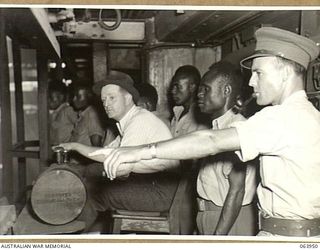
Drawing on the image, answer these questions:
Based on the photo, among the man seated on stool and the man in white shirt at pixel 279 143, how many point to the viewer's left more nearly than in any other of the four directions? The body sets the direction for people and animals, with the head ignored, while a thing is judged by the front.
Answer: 2

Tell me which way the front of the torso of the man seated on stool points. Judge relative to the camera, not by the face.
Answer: to the viewer's left

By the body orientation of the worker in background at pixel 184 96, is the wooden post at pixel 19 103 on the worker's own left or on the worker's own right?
on the worker's own right

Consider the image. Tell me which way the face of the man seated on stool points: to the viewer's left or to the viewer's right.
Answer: to the viewer's left

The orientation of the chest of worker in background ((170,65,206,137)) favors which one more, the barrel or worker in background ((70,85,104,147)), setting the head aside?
the barrel

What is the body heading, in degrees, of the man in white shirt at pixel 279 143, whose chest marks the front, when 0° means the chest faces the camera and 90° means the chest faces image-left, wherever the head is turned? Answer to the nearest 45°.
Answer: approximately 90°

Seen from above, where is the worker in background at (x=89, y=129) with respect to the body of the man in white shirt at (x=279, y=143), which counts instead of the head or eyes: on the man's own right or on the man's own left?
on the man's own right

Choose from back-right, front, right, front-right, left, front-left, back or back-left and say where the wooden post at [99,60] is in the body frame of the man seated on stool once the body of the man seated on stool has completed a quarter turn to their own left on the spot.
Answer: back

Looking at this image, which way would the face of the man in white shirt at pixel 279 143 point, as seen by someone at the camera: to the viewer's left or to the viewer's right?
to the viewer's left
